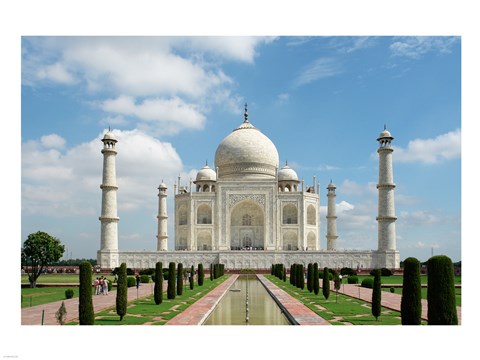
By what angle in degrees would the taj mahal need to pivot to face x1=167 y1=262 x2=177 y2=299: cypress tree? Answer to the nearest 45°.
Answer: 0° — it already faces it

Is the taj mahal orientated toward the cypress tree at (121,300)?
yes

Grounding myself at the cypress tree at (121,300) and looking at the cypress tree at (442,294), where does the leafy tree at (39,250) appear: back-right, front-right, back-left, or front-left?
back-left

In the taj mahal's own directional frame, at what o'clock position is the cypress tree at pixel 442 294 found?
The cypress tree is roughly at 12 o'clock from the taj mahal.

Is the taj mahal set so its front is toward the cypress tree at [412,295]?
yes

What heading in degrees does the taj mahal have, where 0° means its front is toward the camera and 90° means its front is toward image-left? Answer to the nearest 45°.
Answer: approximately 0°

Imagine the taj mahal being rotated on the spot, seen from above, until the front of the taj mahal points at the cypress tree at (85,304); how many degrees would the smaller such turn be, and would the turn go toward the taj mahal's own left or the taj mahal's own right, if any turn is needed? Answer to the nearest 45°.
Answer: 0° — it already faces it
